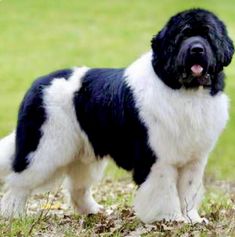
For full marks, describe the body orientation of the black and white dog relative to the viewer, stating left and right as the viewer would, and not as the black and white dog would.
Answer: facing the viewer and to the right of the viewer
